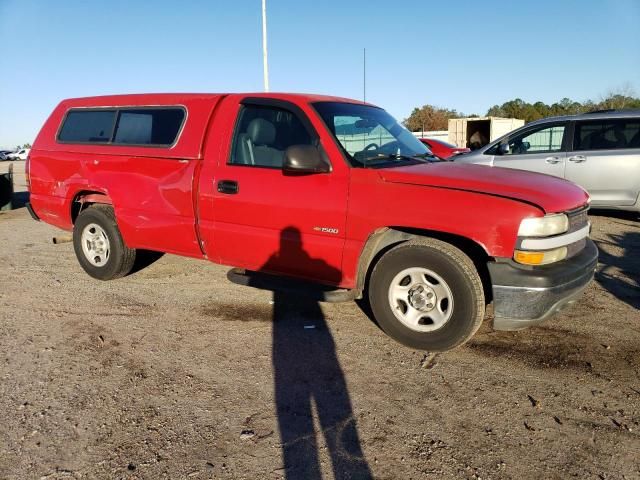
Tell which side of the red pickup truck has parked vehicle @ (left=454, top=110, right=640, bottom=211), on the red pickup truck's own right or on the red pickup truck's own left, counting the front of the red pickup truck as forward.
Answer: on the red pickup truck's own left

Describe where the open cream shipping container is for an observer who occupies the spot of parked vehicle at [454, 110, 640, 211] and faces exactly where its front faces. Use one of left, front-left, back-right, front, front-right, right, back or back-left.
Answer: right

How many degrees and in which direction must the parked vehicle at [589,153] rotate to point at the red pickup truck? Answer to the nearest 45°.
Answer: approximately 90° to its left

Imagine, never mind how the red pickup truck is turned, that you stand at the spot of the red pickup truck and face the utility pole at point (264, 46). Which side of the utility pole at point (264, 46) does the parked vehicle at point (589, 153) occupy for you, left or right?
right

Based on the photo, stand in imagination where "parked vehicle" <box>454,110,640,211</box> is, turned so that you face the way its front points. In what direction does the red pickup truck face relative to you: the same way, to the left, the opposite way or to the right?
the opposite way

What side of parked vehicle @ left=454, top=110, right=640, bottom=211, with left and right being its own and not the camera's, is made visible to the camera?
left

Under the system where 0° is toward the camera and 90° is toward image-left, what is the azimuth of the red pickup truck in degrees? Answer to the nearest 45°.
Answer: approximately 315°

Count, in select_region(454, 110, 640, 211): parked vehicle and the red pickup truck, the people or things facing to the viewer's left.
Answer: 1

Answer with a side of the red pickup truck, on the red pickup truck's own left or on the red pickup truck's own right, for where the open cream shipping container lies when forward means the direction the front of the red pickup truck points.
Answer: on the red pickup truck's own left

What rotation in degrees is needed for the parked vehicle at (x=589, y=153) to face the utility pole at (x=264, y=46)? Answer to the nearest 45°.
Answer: approximately 45° to its right
